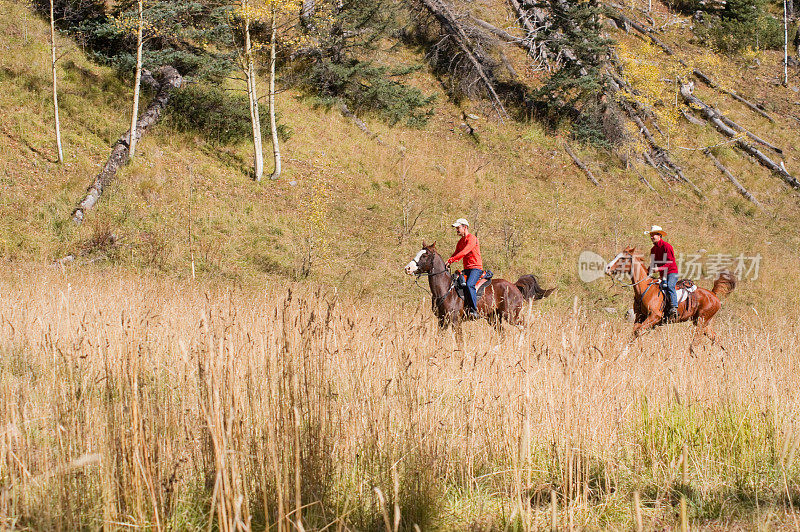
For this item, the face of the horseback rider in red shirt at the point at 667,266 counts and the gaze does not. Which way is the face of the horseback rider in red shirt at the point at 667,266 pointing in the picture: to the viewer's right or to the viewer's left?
to the viewer's left

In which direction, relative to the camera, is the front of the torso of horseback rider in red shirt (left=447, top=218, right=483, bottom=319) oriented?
to the viewer's left

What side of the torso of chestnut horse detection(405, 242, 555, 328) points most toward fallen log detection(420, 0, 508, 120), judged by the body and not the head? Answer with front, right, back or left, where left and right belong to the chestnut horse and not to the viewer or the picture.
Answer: right

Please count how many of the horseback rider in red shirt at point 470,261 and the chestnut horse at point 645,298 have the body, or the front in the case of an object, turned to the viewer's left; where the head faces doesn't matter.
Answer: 2

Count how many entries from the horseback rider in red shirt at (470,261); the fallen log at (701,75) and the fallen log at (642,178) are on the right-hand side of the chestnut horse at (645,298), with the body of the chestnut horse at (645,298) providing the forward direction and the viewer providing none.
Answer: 2

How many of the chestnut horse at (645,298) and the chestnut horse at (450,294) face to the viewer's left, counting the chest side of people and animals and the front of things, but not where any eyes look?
2

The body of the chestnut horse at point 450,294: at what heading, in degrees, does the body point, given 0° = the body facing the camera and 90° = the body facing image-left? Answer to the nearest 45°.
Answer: approximately 90°

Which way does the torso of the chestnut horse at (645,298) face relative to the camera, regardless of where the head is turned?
to the viewer's left

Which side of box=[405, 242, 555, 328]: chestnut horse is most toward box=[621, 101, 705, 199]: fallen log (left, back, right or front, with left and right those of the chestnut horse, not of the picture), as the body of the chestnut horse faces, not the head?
right
